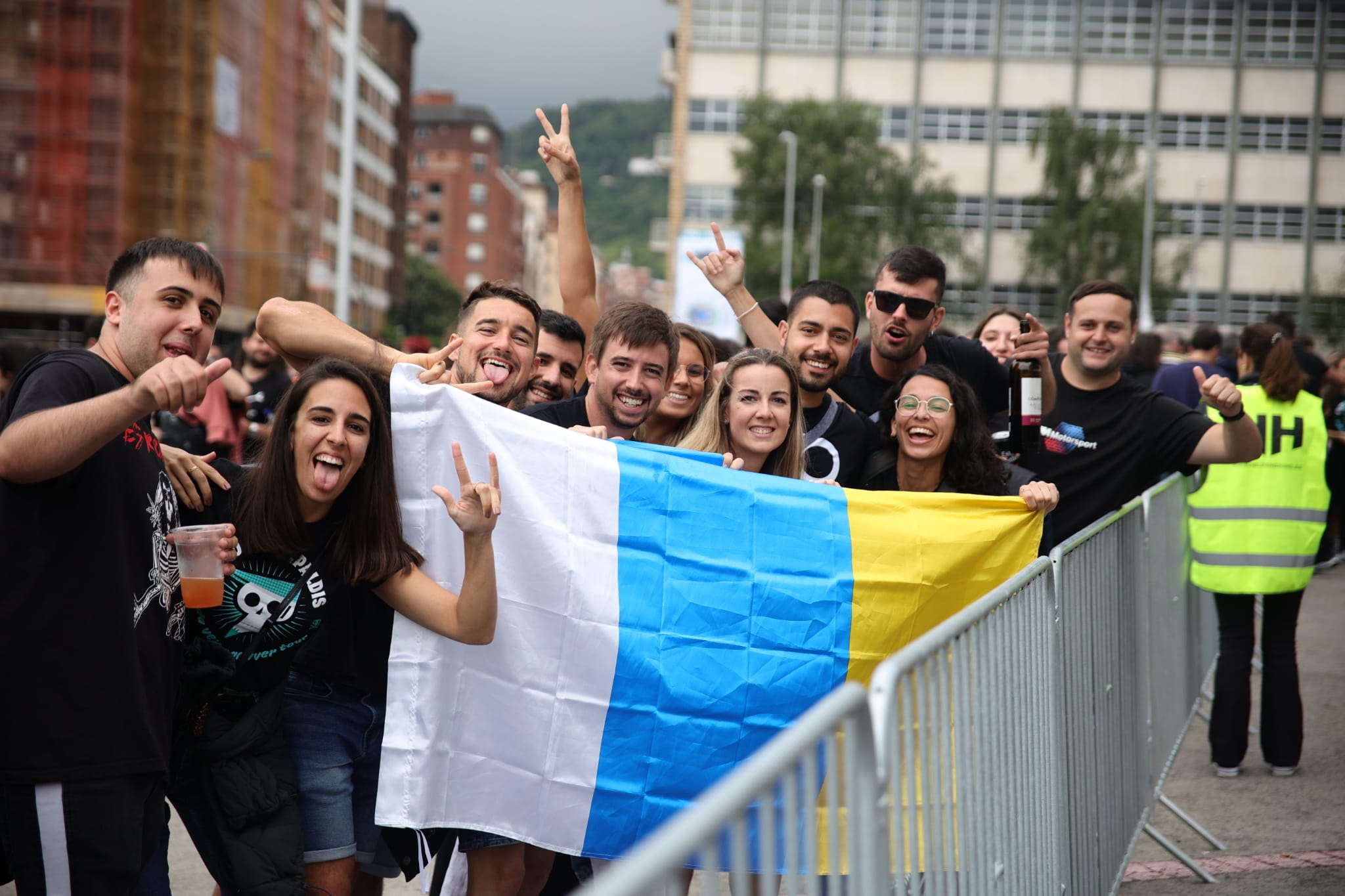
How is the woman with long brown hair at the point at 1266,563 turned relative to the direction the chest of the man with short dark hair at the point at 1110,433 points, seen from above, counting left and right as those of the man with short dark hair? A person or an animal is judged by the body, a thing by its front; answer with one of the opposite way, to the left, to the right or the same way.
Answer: the opposite way

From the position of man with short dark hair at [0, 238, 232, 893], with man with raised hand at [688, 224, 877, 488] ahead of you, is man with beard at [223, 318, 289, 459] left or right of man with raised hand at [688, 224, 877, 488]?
left

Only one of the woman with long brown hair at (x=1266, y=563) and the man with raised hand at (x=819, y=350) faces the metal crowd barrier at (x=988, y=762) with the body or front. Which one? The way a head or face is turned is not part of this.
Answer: the man with raised hand

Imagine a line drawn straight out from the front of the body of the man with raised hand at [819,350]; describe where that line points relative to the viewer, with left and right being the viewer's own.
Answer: facing the viewer

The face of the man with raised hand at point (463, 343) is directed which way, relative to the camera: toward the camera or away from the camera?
toward the camera

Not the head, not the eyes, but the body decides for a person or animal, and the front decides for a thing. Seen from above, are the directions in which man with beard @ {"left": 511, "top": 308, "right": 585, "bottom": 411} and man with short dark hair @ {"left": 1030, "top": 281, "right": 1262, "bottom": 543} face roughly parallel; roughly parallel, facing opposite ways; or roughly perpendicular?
roughly parallel

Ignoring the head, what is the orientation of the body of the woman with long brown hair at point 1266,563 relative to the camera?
away from the camera

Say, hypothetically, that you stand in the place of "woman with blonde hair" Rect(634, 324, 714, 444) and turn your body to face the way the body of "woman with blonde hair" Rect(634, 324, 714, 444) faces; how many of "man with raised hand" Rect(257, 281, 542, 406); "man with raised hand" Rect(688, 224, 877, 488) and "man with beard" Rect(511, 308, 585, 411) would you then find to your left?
1

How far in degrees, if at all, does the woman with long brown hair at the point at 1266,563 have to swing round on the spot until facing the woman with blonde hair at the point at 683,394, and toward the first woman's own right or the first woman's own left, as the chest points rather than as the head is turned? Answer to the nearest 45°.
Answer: approximately 135° to the first woman's own left

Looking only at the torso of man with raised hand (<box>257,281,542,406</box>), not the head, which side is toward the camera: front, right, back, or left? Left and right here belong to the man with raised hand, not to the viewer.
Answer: front

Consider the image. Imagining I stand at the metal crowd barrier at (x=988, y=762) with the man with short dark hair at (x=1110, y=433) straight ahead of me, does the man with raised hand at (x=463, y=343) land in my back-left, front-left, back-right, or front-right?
front-left

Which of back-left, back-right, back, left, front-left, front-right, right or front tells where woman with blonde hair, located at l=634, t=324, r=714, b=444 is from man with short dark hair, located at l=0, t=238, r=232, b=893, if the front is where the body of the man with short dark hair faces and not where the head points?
left

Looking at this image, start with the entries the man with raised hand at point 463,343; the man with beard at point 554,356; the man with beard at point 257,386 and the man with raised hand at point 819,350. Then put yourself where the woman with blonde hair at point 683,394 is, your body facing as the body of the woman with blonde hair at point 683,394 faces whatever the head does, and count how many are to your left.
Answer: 1

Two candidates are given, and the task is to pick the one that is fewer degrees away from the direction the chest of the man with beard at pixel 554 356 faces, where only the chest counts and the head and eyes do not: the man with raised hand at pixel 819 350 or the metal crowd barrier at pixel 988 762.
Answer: the metal crowd barrier

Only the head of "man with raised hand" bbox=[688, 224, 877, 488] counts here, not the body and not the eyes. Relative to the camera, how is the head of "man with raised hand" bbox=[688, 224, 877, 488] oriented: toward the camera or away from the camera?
toward the camera

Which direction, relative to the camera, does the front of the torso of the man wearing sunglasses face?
toward the camera

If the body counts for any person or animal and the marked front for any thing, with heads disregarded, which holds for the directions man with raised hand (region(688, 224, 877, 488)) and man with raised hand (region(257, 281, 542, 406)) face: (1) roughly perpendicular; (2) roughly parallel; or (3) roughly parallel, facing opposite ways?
roughly parallel
